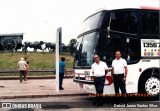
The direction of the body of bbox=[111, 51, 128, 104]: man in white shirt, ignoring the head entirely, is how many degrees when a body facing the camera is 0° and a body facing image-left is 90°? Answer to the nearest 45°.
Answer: approximately 0°

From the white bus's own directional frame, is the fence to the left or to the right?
on its right

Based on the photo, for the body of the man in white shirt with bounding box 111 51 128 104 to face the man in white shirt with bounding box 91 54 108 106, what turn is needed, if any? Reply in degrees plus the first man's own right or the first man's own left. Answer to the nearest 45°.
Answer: approximately 90° to the first man's own right

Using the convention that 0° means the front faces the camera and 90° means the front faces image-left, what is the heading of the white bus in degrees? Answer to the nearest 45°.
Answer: approximately 45°

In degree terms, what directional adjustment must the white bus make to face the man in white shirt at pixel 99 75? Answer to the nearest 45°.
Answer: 0° — it already faces them
